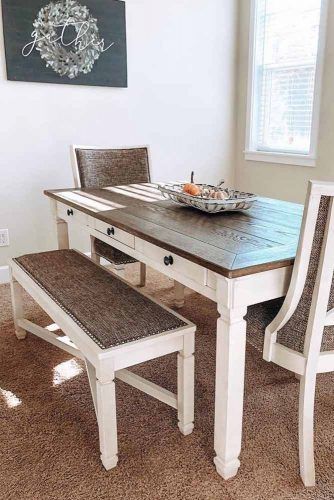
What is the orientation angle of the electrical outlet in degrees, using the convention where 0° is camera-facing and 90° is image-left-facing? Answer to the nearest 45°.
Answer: approximately 0°

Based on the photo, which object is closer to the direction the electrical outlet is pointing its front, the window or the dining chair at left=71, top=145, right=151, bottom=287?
the dining chair

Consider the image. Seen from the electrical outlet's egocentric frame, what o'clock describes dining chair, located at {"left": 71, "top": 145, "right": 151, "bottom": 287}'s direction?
The dining chair is roughly at 10 o'clock from the electrical outlet.

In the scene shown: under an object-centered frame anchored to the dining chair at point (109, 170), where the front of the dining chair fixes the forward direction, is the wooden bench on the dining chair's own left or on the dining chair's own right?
on the dining chair's own right

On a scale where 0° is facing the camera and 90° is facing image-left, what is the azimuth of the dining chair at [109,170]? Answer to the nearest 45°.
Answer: approximately 315°

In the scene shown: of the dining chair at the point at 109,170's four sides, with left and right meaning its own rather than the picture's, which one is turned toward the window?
left

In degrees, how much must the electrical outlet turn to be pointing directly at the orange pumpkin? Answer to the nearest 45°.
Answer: approximately 45° to its left

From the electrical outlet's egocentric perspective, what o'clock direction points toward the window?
The window is roughly at 9 o'clock from the electrical outlet.

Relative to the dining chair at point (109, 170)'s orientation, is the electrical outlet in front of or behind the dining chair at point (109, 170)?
behind

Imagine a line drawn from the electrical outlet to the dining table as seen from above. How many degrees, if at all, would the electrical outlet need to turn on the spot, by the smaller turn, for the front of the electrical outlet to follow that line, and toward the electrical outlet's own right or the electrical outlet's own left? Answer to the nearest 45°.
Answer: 0° — it already faces it
